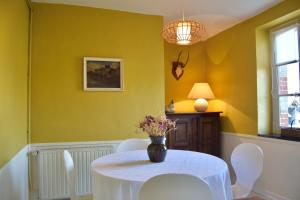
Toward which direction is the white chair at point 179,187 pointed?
away from the camera

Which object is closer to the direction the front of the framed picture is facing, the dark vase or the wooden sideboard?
the dark vase

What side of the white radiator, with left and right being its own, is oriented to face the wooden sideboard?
left

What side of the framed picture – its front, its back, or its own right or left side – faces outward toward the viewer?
front

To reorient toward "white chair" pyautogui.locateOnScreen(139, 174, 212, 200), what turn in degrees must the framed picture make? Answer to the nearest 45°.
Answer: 0° — it already faces it

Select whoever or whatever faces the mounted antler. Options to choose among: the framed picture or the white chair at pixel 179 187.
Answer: the white chair

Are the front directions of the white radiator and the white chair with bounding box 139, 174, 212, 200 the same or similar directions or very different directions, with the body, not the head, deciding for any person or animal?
very different directions

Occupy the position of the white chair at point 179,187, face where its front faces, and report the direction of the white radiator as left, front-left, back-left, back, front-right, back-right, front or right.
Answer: front-left

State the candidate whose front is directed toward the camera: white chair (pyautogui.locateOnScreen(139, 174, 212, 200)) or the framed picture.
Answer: the framed picture

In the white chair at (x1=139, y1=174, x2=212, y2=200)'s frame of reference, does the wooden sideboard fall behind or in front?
in front

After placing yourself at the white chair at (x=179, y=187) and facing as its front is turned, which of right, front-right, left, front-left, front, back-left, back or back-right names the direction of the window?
front-right

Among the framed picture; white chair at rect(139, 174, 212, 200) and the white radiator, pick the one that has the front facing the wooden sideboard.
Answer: the white chair

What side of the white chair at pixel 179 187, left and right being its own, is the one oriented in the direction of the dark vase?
front

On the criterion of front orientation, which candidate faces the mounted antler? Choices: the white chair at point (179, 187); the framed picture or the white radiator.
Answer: the white chair

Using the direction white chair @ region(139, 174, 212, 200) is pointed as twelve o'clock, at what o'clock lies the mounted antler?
The mounted antler is roughly at 12 o'clock from the white chair.

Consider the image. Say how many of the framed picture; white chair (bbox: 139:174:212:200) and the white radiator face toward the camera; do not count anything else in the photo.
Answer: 2

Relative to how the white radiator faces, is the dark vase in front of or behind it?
in front

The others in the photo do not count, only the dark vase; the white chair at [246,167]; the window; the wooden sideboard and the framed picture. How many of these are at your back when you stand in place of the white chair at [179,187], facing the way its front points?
0

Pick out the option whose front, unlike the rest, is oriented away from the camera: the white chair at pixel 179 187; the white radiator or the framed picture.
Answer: the white chair

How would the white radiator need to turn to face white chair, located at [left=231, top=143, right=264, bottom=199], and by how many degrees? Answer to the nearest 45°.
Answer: approximately 45° to its left

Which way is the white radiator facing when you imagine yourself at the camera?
facing the viewer

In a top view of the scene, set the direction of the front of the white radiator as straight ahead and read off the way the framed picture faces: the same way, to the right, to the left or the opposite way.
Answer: the same way

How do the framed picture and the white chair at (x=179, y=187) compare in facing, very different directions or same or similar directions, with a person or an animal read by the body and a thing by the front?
very different directions
